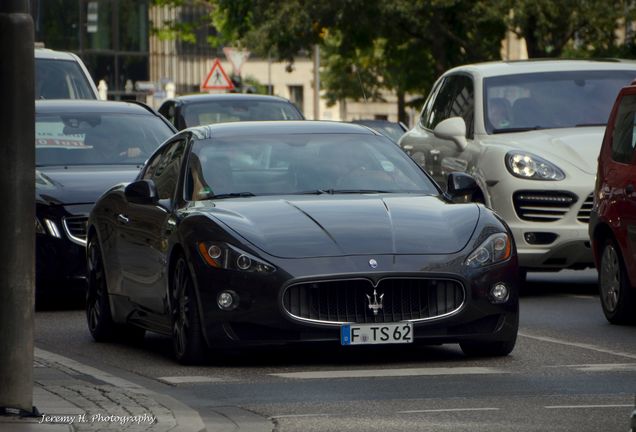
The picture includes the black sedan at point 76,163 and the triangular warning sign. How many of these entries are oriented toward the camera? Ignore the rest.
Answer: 2

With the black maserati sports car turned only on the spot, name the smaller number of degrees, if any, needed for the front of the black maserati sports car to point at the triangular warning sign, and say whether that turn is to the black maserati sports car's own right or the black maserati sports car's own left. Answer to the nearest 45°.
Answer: approximately 180°

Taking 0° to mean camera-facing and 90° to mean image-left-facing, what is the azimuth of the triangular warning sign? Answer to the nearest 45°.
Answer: approximately 0°

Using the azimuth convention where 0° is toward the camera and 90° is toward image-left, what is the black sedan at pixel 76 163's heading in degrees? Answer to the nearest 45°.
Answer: approximately 0°

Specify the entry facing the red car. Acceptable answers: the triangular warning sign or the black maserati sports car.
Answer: the triangular warning sign

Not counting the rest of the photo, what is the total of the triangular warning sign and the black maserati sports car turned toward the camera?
2

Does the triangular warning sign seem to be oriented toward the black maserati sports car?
yes

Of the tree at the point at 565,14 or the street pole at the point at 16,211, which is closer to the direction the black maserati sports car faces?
the street pole

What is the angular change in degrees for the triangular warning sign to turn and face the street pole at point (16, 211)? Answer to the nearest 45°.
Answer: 0° — it already faces it

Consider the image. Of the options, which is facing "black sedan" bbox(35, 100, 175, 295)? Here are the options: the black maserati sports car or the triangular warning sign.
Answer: the triangular warning sign
